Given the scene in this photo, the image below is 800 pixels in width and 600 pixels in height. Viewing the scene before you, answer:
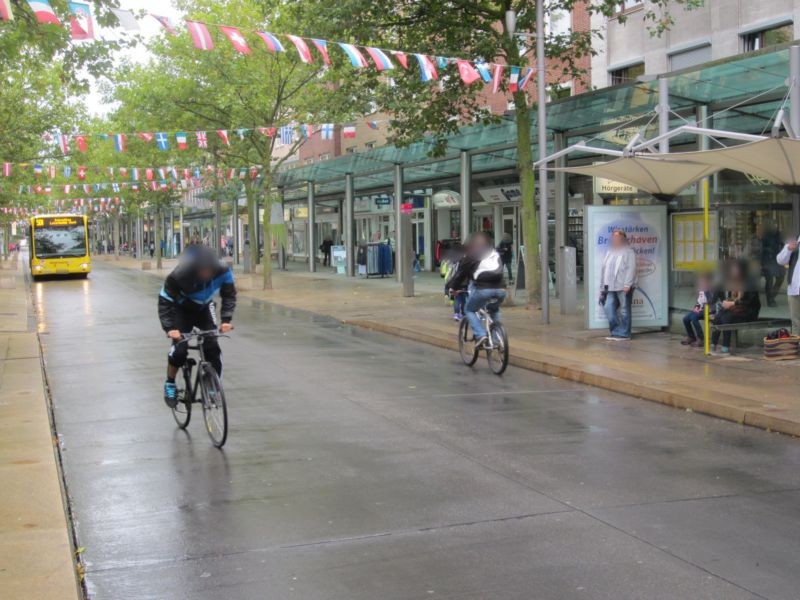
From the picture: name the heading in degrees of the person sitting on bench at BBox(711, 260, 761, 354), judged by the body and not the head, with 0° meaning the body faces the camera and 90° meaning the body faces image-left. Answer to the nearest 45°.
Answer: approximately 45°

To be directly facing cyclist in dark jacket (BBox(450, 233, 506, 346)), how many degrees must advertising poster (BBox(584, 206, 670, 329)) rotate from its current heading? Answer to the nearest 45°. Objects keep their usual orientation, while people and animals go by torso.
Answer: approximately 45° to its right

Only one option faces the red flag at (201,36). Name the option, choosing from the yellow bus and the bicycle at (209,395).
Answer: the yellow bus

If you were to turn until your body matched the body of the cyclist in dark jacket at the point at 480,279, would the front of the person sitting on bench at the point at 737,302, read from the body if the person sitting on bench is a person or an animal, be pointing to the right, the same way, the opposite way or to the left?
to the left

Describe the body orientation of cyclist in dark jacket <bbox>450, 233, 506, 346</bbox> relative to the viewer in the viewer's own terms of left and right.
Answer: facing away from the viewer and to the left of the viewer

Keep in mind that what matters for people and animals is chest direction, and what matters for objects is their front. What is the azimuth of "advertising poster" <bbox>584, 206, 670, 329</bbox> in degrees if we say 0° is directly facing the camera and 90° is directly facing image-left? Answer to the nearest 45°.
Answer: approximately 0°

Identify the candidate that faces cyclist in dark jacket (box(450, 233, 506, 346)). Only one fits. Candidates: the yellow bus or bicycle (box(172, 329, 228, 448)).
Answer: the yellow bus

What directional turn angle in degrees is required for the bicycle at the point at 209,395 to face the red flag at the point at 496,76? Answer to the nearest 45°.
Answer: approximately 90° to its left
